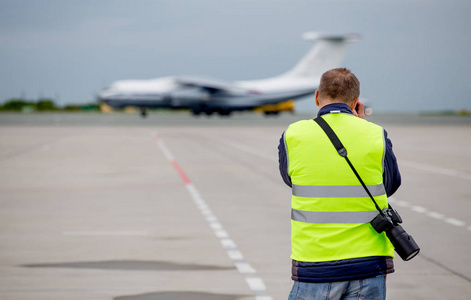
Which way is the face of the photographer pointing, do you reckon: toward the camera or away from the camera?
away from the camera

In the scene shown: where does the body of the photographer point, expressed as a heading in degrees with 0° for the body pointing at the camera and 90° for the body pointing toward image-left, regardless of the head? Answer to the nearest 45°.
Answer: approximately 180°
